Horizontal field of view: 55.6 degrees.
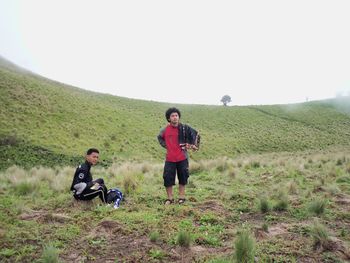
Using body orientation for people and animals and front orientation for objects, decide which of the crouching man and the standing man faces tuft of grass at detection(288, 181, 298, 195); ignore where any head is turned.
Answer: the crouching man

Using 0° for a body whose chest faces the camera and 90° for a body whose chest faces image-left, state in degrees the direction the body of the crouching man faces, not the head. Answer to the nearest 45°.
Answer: approximately 270°

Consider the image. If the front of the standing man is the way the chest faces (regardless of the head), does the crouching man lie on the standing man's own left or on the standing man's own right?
on the standing man's own right

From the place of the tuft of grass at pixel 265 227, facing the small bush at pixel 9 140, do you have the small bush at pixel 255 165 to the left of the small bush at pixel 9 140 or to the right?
right

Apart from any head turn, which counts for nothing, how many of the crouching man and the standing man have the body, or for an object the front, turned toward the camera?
1

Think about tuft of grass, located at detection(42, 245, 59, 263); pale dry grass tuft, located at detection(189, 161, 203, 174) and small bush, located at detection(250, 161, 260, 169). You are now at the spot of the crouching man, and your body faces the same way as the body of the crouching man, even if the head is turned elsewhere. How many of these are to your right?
1

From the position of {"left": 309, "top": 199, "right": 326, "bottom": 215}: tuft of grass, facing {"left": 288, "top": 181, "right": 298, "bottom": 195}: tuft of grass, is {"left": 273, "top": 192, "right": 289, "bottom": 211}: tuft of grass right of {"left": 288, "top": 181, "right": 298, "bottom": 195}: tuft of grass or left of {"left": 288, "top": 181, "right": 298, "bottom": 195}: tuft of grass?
left

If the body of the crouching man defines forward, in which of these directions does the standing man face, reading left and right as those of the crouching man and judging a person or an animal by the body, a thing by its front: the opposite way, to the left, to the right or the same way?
to the right

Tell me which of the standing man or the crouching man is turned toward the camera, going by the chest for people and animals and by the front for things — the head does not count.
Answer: the standing man

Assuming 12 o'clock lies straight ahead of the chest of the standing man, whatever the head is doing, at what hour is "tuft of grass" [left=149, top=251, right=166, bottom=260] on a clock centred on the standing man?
The tuft of grass is roughly at 12 o'clock from the standing man.

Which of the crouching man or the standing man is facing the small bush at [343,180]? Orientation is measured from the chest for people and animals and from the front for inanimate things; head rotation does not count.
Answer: the crouching man

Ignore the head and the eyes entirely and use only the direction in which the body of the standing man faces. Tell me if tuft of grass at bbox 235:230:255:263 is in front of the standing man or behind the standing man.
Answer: in front

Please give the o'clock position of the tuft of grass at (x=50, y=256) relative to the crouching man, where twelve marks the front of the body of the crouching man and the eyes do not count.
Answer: The tuft of grass is roughly at 3 o'clock from the crouching man.

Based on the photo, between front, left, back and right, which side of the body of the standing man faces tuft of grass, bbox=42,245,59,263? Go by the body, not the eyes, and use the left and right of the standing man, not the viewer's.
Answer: front

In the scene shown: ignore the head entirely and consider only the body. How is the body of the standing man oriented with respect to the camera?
toward the camera

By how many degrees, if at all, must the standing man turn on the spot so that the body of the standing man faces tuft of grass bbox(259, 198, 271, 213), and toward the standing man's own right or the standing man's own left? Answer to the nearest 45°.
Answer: approximately 45° to the standing man's own left

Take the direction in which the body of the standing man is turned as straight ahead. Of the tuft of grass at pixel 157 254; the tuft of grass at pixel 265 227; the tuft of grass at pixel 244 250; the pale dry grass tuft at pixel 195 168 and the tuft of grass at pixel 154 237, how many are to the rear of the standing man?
1
